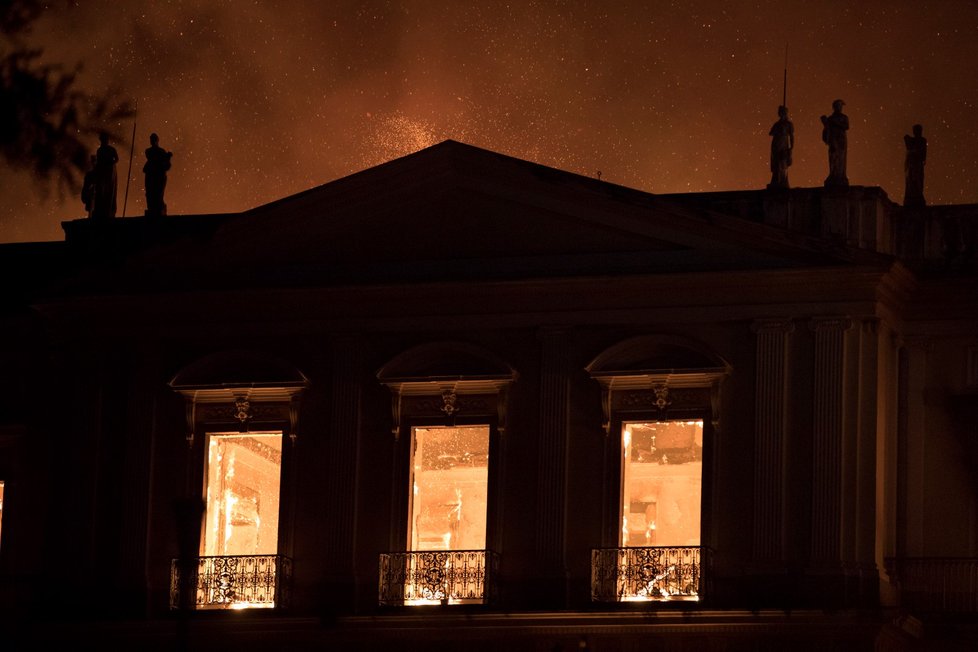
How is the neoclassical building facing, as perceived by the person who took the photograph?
facing the viewer
